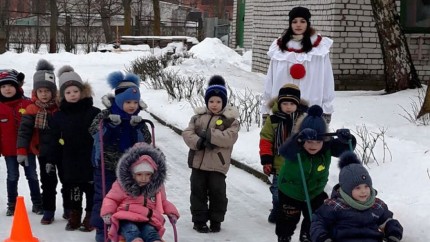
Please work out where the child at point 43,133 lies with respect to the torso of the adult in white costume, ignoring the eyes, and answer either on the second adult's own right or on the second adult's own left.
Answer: on the second adult's own right

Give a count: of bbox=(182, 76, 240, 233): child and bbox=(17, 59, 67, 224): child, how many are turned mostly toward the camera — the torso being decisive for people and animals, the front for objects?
2

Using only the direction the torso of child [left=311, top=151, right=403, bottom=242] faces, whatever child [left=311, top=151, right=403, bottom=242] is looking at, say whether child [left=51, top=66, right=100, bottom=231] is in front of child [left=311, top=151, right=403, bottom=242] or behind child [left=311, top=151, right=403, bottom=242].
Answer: behind

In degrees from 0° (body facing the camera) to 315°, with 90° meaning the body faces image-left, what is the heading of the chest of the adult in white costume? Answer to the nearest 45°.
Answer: approximately 0°

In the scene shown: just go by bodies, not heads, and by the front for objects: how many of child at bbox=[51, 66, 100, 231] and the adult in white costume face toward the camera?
2

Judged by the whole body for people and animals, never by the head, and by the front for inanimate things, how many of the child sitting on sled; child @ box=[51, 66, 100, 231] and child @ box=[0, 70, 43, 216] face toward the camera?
3

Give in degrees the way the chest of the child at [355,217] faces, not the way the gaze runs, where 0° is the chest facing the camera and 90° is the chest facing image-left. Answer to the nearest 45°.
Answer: approximately 315°

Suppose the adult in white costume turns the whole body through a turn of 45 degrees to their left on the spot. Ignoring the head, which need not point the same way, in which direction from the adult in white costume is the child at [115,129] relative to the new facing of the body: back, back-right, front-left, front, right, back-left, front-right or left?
right

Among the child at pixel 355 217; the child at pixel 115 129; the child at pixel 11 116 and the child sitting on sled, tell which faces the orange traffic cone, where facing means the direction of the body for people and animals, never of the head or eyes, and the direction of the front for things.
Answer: the child at pixel 11 116

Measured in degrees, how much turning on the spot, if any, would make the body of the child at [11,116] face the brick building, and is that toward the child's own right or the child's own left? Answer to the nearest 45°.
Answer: approximately 135° to the child's own left
